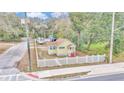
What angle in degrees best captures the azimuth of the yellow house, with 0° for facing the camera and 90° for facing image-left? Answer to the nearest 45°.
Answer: approximately 0°
